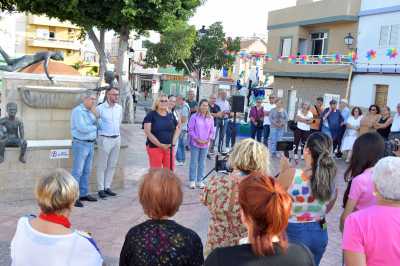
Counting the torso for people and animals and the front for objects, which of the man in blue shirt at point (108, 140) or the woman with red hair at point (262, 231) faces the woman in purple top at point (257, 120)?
the woman with red hair

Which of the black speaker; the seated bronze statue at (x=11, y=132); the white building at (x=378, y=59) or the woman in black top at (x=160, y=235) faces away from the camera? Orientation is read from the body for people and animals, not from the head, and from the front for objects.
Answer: the woman in black top

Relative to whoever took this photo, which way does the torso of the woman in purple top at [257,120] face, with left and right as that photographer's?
facing the viewer

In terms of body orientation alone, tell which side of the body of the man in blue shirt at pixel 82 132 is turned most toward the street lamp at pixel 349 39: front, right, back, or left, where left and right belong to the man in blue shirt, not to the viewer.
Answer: left

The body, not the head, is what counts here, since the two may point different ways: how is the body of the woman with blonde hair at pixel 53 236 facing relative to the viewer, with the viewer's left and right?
facing away from the viewer

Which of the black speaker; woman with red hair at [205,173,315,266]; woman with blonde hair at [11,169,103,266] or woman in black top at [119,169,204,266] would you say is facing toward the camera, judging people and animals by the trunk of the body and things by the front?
the black speaker

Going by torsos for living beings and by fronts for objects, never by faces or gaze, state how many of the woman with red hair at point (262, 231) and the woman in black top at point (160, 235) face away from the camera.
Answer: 2

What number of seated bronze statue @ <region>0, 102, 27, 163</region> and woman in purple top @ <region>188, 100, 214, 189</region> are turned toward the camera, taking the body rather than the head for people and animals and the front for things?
2

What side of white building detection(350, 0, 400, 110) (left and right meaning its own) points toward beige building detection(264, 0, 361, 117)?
right

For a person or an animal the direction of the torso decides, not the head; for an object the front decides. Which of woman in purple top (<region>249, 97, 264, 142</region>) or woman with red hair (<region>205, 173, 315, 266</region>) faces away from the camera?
the woman with red hair

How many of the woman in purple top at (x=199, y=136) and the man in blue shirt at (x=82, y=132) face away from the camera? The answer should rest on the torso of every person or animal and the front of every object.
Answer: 0

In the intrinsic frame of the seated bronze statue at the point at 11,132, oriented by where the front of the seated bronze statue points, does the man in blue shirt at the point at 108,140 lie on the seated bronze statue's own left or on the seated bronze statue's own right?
on the seated bronze statue's own left

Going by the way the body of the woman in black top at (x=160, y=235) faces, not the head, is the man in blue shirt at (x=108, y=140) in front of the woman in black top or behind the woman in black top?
in front

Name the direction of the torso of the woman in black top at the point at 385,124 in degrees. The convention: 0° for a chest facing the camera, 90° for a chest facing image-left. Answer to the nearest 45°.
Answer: approximately 45°

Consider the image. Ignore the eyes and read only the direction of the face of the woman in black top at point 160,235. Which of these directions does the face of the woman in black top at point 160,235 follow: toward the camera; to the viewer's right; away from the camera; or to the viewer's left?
away from the camera

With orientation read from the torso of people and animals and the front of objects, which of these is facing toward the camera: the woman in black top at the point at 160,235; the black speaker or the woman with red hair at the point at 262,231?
the black speaker

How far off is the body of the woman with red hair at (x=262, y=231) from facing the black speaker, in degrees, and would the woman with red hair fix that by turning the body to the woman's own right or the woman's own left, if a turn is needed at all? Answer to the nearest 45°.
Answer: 0° — they already face it

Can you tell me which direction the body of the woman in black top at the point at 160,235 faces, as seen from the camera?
away from the camera
